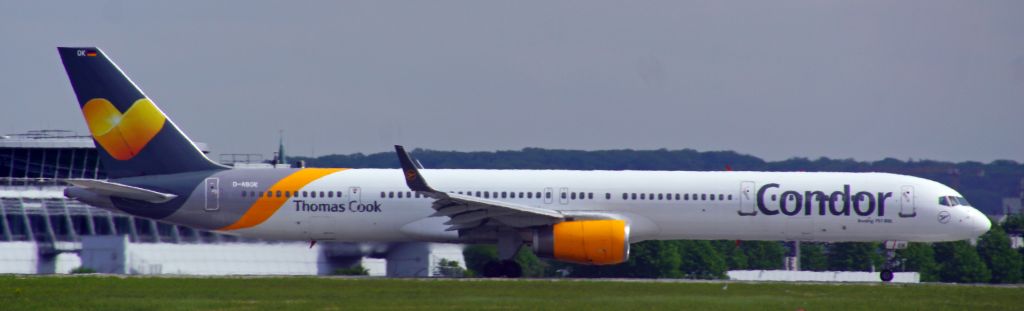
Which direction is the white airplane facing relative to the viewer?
to the viewer's right

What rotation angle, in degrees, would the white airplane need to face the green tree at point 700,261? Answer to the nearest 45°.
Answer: approximately 45° to its left

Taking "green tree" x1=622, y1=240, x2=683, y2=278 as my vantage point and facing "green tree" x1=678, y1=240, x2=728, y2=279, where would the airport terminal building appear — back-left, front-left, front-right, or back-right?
back-left

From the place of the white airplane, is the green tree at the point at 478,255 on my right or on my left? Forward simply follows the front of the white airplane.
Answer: on my left

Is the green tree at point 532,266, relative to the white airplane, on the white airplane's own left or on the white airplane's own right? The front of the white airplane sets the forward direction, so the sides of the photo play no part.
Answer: on the white airplane's own left
